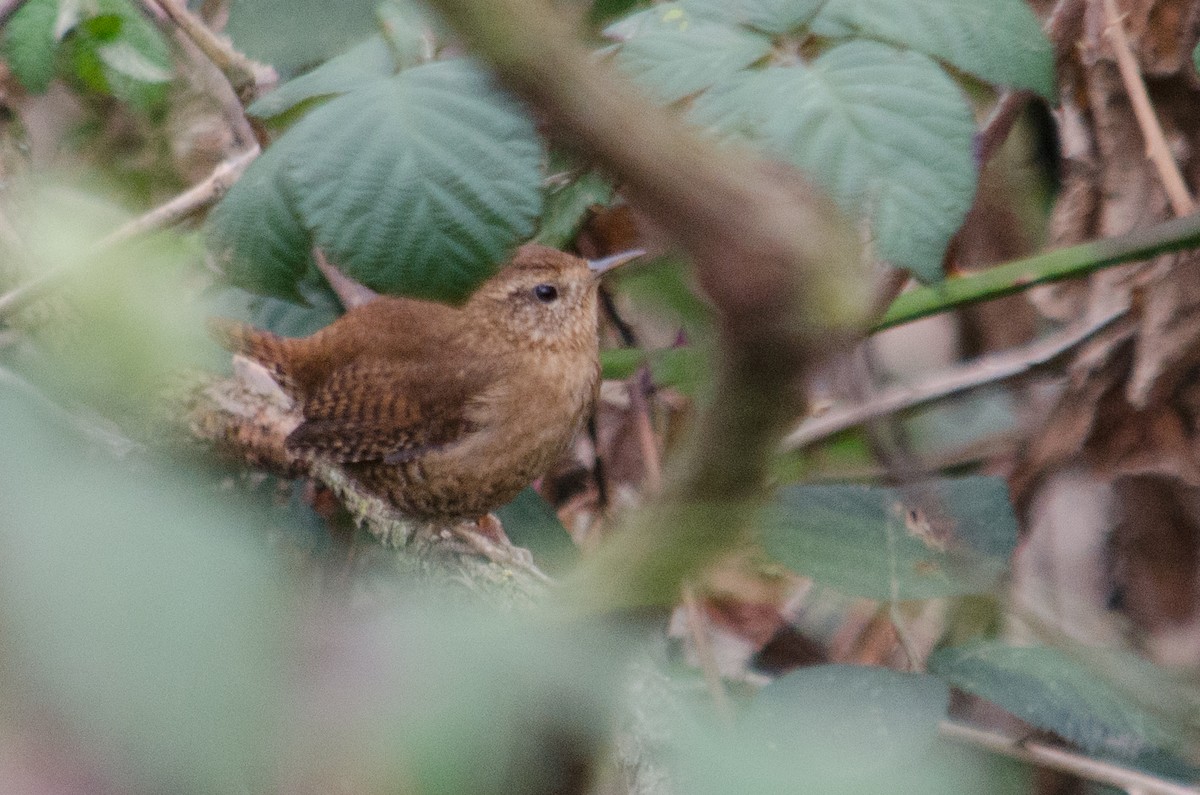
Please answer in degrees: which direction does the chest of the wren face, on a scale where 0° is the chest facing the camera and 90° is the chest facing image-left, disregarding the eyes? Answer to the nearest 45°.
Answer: approximately 270°

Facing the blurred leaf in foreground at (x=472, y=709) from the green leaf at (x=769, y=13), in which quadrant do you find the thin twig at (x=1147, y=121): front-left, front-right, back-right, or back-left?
back-left

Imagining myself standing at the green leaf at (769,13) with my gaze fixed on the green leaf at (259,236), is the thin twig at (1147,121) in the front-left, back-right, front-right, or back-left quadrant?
back-right

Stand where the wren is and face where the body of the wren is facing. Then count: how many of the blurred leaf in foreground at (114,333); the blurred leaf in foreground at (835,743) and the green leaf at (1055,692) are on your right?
3

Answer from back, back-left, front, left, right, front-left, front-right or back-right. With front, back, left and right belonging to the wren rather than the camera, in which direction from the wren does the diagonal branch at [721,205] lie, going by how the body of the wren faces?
right

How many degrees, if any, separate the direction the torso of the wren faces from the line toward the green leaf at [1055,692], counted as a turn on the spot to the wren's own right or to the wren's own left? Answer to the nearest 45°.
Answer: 0° — it already faces it
